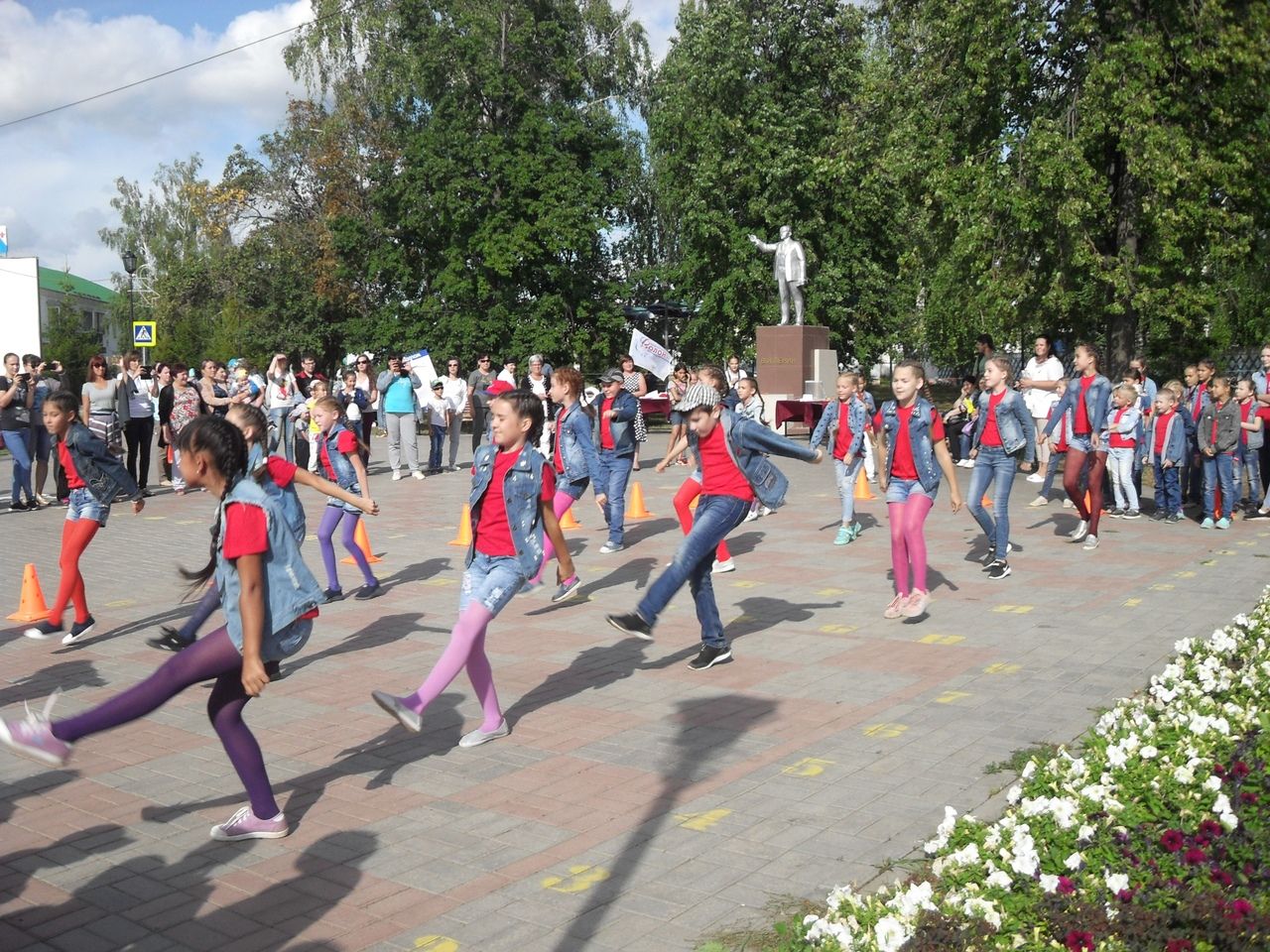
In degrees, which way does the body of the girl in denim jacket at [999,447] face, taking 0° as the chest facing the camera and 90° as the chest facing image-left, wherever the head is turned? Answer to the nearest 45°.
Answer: approximately 45°

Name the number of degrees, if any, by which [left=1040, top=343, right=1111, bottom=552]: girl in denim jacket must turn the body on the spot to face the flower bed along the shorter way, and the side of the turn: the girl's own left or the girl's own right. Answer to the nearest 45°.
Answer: approximately 45° to the girl's own left

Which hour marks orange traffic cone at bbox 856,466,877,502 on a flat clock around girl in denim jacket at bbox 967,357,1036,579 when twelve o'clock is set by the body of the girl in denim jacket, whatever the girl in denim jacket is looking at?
The orange traffic cone is roughly at 4 o'clock from the girl in denim jacket.

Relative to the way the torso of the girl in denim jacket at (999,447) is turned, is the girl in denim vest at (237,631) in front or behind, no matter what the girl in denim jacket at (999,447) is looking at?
in front
